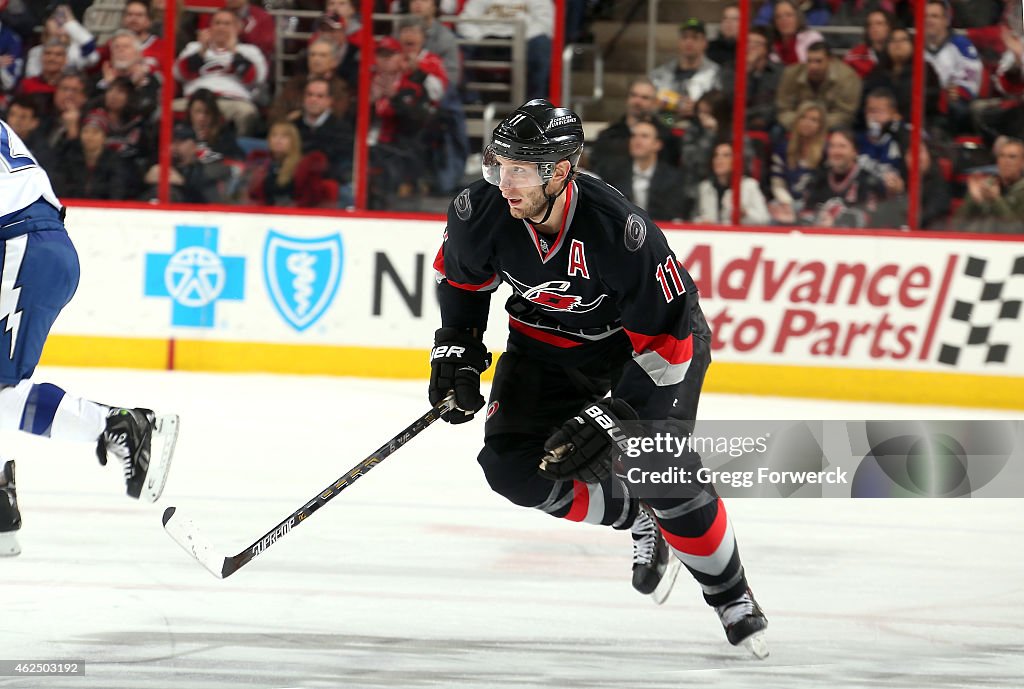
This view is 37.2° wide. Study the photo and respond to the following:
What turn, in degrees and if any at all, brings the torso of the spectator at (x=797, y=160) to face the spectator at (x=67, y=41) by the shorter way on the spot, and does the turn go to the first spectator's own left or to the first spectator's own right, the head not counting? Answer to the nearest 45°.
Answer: approximately 90° to the first spectator's own right

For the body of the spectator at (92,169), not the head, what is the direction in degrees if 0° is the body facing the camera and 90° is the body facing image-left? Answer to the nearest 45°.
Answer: approximately 0°

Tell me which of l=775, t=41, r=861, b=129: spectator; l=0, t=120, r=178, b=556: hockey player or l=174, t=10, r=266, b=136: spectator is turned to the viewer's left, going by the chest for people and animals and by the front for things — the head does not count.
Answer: the hockey player

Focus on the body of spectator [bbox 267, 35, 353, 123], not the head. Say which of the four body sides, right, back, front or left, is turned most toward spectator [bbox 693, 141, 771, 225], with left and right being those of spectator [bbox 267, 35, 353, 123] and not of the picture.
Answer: left

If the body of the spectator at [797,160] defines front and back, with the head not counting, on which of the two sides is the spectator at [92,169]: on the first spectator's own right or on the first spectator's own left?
on the first spectator's own right

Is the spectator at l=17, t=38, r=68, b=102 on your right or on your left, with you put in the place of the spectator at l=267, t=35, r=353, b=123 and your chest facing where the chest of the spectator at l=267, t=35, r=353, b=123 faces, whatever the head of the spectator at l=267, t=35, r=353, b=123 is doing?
on your right

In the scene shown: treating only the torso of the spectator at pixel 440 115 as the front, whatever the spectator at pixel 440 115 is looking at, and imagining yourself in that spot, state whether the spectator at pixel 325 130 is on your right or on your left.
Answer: on your right

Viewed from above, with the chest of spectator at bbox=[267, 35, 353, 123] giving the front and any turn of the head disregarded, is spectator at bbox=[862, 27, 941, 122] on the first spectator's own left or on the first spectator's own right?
on the first spectator's own left

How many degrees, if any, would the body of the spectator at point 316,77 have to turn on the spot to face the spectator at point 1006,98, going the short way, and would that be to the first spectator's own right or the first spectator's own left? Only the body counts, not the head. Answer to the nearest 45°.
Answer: approximately 90° to the first spectator's own left
